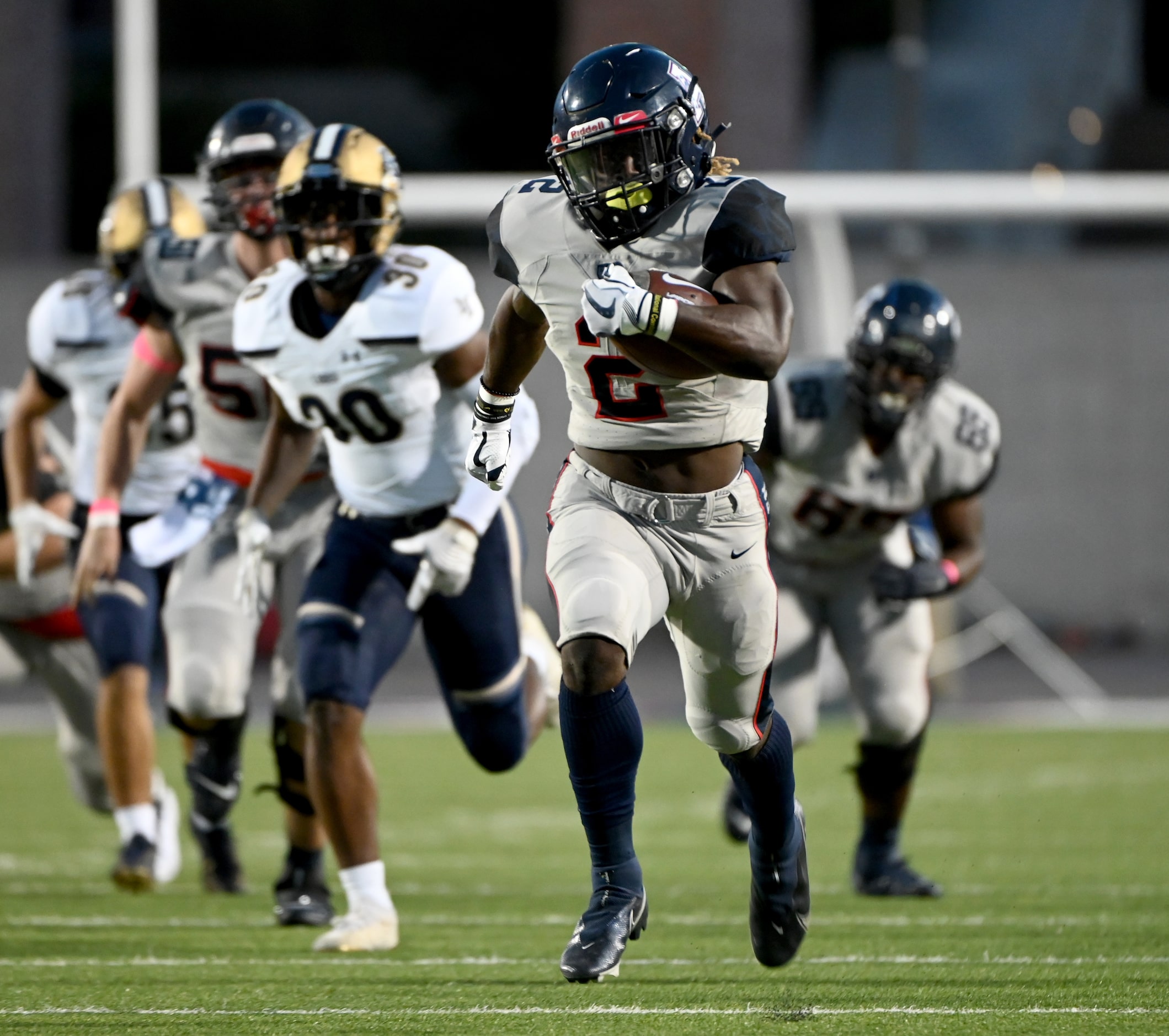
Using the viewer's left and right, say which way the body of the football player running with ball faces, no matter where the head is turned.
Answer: facing the viewer
